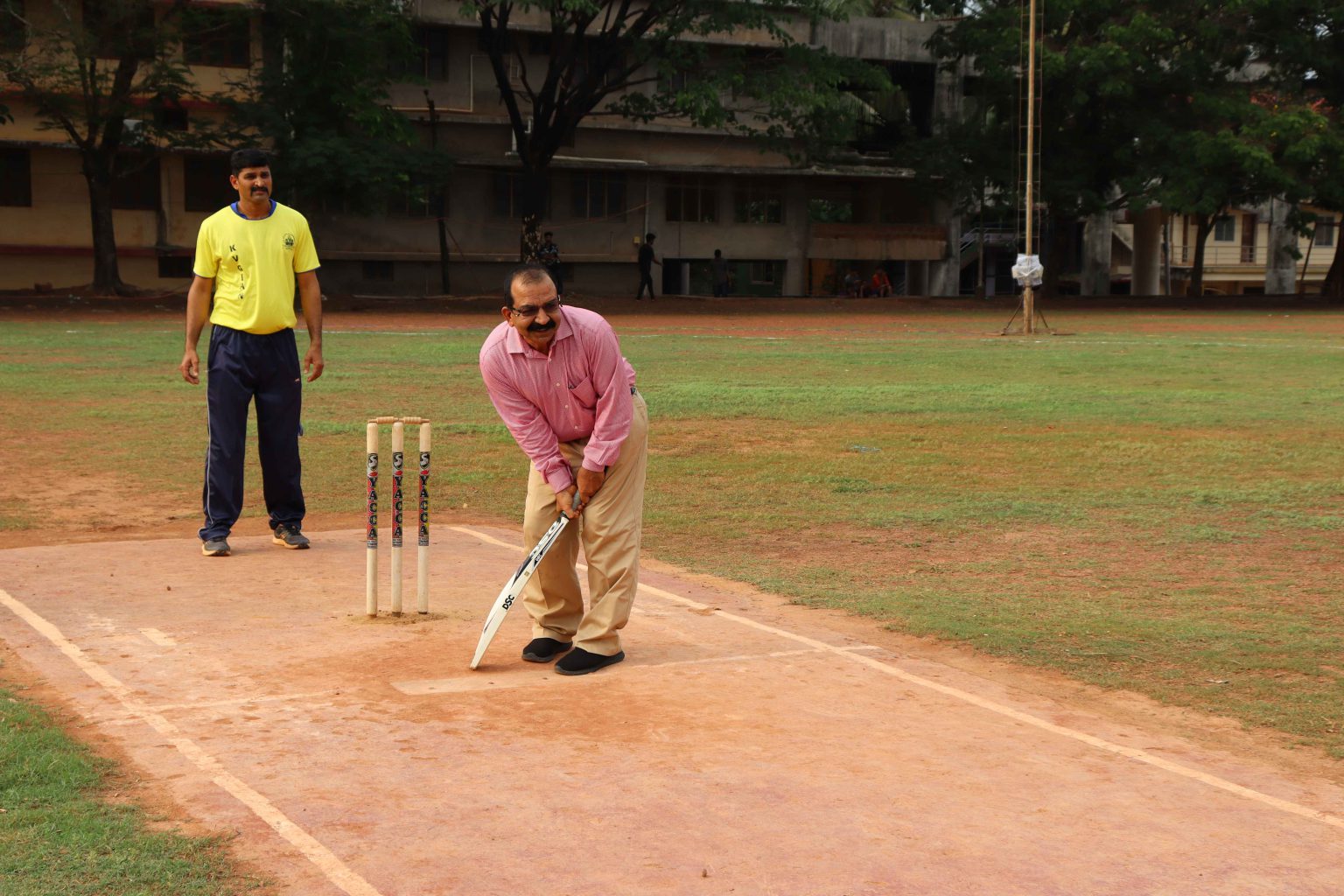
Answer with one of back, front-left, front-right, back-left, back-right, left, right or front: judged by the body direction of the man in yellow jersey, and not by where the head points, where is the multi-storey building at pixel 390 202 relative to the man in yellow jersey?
back

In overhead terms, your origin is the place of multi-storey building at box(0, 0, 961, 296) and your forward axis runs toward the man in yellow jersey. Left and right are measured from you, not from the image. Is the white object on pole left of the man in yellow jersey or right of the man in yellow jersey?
left

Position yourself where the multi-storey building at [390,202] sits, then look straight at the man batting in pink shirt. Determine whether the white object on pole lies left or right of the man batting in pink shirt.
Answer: left

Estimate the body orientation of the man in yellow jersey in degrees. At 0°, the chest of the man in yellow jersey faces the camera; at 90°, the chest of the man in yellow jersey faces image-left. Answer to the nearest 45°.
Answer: approximately 0°
